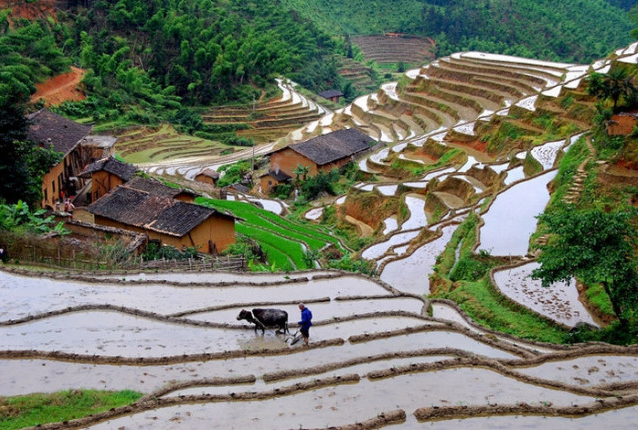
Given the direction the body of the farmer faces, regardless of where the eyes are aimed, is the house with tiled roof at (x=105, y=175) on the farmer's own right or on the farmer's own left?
on the farmer's own right

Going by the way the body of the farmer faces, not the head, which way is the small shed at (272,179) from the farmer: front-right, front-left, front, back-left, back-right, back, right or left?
right

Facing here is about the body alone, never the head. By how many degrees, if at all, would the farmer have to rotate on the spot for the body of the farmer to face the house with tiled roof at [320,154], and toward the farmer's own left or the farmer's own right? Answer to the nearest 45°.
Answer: approximately 90° to the farmer's own right

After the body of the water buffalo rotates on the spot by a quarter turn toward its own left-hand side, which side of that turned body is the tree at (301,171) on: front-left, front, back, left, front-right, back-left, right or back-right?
back

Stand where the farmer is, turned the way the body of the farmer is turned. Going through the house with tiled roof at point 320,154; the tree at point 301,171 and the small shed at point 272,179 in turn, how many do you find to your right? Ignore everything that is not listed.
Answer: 3

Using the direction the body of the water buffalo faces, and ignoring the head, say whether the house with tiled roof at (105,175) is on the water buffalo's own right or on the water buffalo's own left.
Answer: on the water buffalo's own right

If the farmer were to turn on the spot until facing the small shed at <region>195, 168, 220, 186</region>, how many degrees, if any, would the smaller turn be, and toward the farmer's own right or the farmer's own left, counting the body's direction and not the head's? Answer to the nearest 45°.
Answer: approximately 90° to the farmer's own right

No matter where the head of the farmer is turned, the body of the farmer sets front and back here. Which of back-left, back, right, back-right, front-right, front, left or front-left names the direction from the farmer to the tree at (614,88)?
back-right

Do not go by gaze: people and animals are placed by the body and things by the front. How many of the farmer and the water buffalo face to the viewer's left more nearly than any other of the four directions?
2

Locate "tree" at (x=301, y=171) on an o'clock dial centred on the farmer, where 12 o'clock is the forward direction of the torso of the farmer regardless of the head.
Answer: The tree is roughly at 3 o'clock from the farmer.

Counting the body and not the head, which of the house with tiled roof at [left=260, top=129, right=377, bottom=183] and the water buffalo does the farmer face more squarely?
the water buffalo

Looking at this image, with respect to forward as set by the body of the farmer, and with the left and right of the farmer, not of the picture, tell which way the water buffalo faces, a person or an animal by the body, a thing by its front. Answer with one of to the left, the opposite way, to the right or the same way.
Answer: the same way

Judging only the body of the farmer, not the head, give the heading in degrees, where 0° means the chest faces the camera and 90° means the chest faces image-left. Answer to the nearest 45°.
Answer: approximately 90°

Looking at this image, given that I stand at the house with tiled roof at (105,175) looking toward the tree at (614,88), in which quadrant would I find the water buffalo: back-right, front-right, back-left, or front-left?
front-right

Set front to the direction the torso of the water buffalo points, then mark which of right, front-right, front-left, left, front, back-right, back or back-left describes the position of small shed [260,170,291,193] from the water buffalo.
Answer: right

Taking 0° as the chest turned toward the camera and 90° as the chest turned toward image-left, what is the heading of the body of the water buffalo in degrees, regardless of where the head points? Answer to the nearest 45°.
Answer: approximately 90°

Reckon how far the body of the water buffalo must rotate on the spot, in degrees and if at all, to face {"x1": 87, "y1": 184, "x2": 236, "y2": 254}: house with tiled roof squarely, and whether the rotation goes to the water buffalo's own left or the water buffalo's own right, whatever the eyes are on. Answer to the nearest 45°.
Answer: approximately 90° to the water buffalo's own right

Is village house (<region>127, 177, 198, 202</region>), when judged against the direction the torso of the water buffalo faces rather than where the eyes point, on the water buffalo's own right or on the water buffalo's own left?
on the water buffalo's own right
